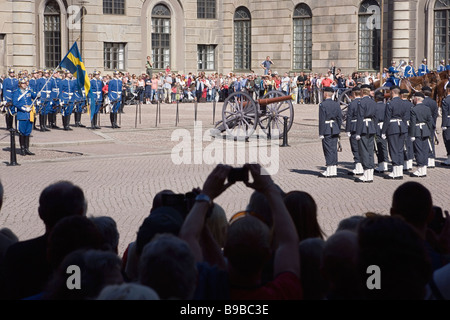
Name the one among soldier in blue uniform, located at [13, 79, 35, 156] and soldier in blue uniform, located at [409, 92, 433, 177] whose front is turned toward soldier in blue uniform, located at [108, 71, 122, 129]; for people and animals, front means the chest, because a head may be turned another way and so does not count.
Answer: soldier in blue uniform, located at [409, 92, 433, 177]

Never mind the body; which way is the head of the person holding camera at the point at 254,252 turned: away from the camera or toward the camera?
away from the camera

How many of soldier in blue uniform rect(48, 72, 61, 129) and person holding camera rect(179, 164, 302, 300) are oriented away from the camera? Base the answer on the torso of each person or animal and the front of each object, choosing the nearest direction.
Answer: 1

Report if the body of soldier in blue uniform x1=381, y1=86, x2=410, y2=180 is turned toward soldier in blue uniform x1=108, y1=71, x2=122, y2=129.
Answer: yes

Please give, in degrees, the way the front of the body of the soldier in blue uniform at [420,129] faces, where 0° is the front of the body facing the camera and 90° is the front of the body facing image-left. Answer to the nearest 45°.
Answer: approximately 135°

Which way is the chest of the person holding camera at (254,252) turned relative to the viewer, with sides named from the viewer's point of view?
facing away from the viewer

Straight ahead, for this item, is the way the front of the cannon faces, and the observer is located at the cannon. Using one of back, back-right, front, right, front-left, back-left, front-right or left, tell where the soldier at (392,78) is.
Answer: left

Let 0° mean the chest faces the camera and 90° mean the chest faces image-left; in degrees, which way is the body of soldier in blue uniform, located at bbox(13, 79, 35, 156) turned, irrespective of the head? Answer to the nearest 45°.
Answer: approximately 315°

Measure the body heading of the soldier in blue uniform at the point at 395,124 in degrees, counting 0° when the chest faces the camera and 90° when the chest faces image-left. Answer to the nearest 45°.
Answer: approximately 135°

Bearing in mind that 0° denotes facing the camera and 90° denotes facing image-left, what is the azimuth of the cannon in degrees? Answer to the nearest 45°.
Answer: approximately 315°

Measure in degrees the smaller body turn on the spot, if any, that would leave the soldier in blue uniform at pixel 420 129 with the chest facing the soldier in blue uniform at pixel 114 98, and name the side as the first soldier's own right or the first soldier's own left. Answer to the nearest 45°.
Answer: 0° — they already face them

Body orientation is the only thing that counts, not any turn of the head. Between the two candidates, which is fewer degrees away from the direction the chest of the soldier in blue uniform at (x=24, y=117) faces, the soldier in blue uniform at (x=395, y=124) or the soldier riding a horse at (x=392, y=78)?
the soldier in blue uniform

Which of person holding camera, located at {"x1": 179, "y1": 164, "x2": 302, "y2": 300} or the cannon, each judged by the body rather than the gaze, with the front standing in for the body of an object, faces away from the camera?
the person holding camera
